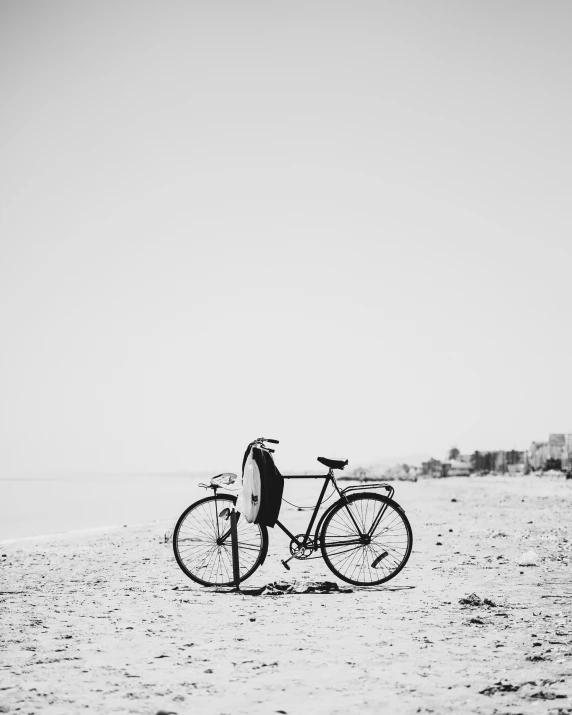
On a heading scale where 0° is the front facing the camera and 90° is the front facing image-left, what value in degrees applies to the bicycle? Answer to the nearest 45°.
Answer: approximately 90°

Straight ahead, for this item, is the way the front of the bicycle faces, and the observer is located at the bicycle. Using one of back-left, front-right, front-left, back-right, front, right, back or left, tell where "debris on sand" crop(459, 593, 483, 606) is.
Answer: back-left

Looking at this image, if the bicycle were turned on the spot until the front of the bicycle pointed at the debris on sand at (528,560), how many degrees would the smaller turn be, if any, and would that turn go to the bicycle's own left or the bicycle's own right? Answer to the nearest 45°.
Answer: approximately 135° to the bicycle's own right

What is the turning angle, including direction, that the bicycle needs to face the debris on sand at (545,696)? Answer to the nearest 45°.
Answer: approximately 90° to its left

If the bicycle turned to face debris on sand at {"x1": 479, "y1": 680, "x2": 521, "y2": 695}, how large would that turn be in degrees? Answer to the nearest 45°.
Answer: approximately 90° to its left
